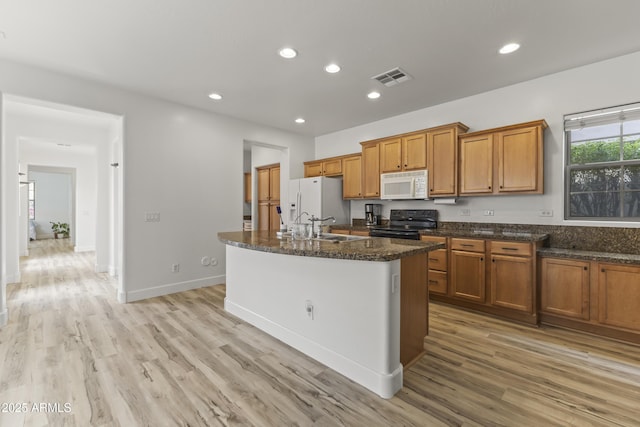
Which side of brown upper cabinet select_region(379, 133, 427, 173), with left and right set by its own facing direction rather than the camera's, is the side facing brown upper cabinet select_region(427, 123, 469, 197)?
left

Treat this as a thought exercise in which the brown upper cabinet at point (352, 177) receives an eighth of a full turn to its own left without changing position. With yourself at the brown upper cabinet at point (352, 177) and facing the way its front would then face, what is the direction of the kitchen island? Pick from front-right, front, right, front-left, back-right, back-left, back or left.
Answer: front

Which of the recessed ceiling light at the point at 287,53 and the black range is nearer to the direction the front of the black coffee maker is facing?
the recessed ceiling light

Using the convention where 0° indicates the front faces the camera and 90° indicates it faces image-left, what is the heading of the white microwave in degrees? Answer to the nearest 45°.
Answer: approximately 45°

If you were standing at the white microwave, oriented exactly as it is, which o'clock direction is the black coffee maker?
The black coffee maker is roughly at 3 o'clock from the white microwave.

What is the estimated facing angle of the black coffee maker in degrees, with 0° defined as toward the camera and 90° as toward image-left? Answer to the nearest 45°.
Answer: approximately 45°

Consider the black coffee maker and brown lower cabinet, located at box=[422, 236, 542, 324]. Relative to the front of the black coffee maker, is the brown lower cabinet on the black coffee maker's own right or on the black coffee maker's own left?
on the black coffee maker's own left

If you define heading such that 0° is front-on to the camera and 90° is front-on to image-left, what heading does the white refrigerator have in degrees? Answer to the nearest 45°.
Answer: approximately 45°

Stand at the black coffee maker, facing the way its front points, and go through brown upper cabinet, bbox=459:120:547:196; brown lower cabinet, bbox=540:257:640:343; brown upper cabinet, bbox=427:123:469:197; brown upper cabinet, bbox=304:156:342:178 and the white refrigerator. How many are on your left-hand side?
3

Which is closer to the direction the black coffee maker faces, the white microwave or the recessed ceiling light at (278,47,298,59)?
the recessed ceiling light

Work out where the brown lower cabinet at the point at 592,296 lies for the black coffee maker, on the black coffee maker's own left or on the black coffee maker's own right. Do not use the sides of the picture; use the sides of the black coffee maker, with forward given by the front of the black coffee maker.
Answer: on the black coffee maker's own left

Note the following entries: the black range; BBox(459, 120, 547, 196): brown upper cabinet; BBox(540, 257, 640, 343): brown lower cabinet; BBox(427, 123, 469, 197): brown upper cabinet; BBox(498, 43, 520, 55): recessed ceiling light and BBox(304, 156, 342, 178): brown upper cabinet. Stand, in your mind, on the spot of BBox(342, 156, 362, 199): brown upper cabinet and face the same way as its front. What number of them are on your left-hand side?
5

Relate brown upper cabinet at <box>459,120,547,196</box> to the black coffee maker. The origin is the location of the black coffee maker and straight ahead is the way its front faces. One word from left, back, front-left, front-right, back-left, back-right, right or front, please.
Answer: left

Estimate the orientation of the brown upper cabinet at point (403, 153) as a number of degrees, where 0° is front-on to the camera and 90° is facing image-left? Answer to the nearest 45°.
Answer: approximately 45°
